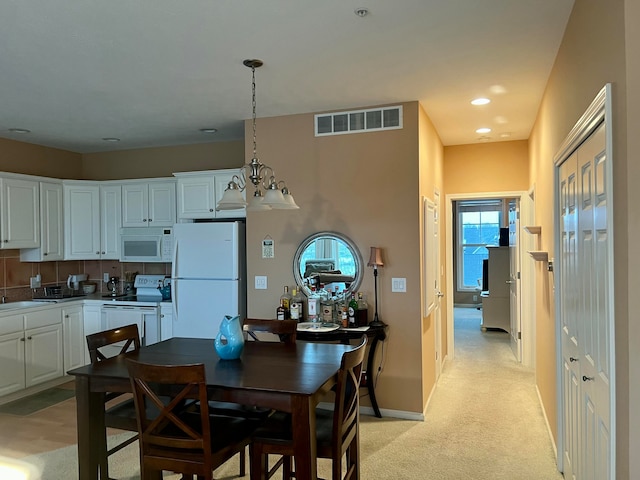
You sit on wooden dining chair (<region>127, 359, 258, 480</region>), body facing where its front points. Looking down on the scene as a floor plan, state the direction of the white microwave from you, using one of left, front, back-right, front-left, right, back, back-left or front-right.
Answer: front-left

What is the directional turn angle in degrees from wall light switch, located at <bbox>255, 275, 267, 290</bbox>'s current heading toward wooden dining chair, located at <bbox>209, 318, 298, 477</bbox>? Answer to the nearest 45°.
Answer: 0° — it already faces it

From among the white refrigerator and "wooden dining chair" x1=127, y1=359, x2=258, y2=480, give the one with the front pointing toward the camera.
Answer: the white refrigerator

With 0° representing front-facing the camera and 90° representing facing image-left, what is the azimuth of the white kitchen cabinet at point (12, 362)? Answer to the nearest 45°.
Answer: approximately 315°

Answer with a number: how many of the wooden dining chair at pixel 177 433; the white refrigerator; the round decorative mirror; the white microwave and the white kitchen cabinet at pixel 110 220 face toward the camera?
4

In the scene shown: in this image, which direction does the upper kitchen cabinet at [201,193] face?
toward the camera

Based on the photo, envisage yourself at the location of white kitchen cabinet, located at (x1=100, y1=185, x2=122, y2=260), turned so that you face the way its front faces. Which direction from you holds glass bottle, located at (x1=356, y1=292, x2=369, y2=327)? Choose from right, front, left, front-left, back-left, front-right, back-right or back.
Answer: front-left

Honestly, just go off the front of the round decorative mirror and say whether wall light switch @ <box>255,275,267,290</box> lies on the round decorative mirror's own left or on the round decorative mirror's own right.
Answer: on the round decorative mirror's own right

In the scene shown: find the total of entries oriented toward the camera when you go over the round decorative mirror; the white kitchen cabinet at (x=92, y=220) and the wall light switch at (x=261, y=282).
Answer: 3

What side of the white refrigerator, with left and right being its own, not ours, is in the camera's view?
front

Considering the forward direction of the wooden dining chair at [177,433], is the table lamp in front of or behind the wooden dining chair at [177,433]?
in front

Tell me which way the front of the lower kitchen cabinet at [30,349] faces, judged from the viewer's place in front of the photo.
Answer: facing the viewer and to the right of the viewer

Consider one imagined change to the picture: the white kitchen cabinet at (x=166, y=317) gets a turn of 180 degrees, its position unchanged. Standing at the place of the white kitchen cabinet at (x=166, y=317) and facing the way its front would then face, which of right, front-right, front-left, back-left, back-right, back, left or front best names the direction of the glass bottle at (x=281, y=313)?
back-right

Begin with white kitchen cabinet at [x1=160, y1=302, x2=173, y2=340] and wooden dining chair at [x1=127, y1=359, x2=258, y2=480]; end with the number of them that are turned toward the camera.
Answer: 1

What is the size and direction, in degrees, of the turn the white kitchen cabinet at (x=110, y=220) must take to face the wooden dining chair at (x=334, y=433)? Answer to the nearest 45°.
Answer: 0° — it already faces it

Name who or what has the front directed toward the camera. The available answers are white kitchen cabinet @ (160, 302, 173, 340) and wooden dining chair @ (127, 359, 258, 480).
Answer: the white kitchen cabinet

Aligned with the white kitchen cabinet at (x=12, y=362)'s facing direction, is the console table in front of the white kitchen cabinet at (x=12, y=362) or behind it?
in front

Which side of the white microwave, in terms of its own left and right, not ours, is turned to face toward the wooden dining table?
front

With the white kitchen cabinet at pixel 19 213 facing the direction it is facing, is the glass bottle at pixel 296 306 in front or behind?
in front
